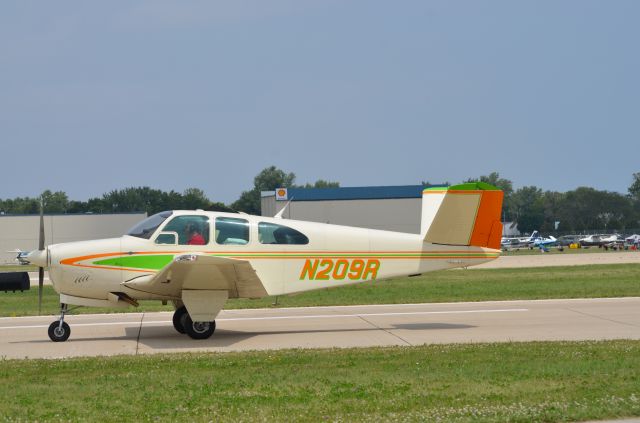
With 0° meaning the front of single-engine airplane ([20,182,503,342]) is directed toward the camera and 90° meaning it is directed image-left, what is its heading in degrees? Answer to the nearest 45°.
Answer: approximately 90°
